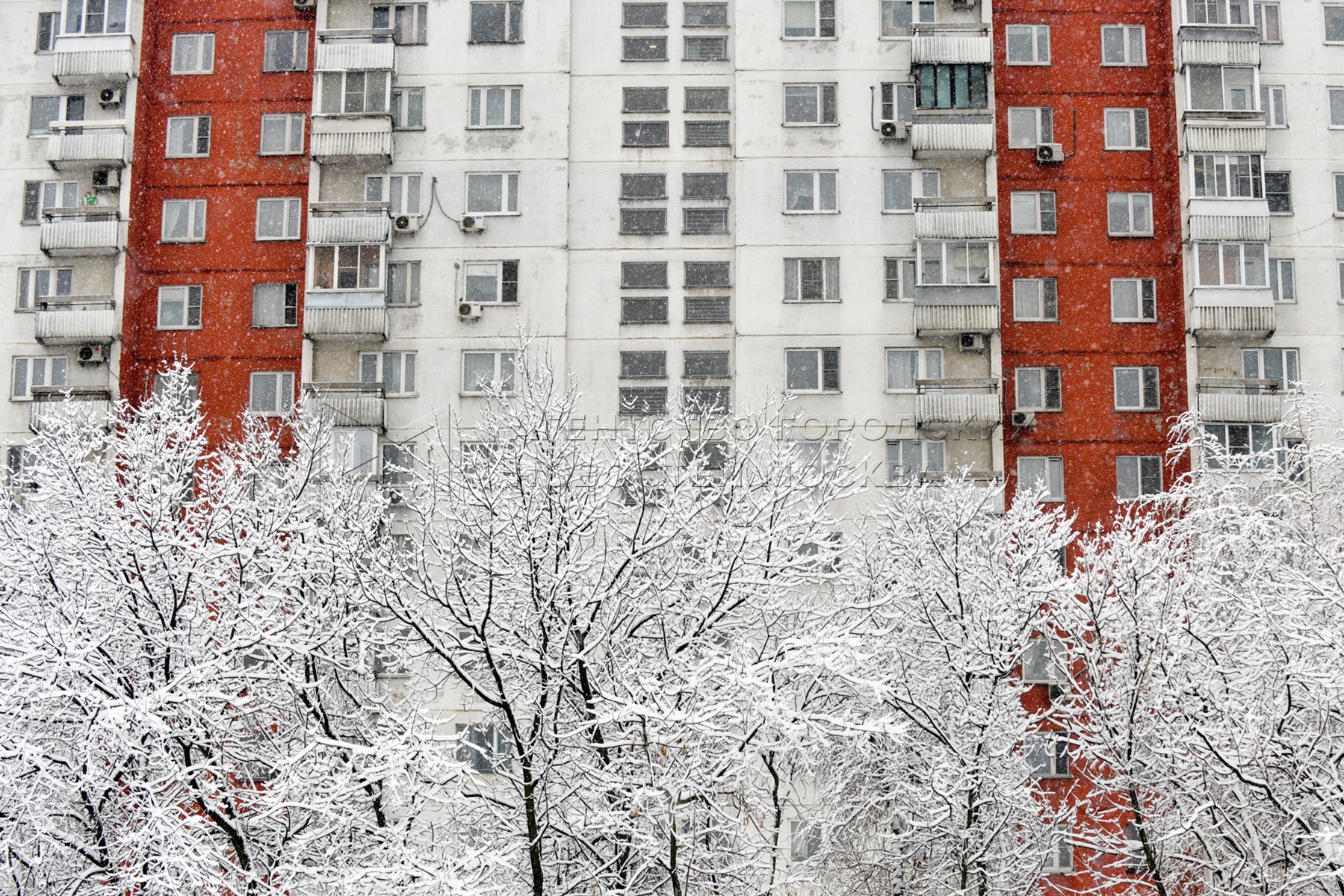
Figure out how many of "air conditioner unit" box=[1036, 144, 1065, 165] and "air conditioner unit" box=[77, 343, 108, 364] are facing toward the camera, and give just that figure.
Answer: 2

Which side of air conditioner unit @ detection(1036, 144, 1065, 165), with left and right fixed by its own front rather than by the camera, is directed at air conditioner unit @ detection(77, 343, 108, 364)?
right

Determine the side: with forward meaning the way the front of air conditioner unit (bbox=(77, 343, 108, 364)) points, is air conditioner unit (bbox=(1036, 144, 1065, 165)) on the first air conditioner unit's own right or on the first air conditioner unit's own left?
on the first air conditioner unit's own left

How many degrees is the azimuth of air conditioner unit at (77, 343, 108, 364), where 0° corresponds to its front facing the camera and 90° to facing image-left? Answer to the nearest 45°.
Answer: approximately 0°
